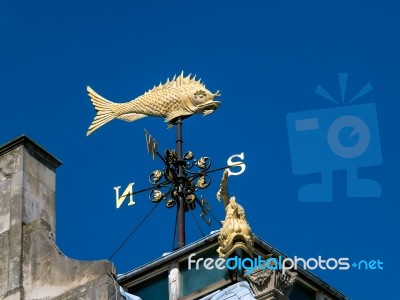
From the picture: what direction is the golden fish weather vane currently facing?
to the viewer's right
